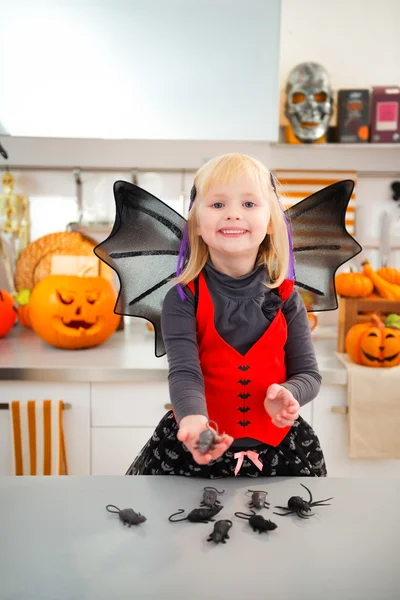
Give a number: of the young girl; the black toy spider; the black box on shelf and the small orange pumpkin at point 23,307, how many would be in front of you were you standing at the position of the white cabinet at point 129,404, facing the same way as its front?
2

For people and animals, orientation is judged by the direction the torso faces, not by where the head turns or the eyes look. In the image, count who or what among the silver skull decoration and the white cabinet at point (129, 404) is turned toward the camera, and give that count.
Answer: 2

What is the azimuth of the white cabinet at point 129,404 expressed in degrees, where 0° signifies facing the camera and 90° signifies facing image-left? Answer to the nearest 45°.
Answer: approximately 0°

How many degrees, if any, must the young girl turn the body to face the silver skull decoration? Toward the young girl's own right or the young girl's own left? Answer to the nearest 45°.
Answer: approximately 180°

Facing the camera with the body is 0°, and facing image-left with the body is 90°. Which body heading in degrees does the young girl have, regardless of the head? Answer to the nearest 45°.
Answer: approximately 0°

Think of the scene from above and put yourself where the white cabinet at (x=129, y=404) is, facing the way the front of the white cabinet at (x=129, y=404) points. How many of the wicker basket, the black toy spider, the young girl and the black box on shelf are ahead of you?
2
